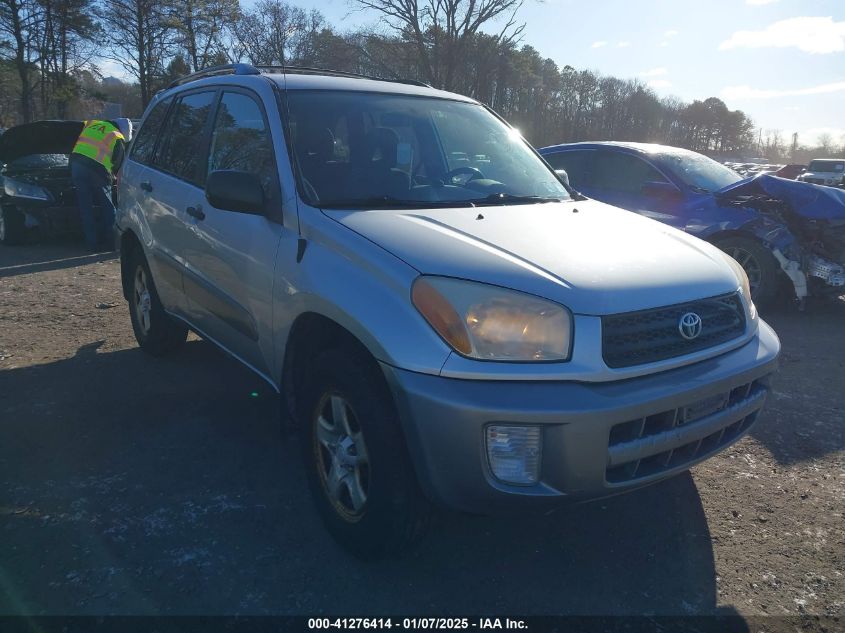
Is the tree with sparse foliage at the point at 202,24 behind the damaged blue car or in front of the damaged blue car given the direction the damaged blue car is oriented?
behind

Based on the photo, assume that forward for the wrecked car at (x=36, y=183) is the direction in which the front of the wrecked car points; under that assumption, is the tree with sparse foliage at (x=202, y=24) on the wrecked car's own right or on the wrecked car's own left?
on the wrecked car's own left

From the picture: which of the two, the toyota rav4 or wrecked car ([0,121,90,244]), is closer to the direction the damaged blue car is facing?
the toyota rav4

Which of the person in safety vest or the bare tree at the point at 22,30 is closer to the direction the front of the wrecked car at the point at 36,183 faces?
the person in safety vest

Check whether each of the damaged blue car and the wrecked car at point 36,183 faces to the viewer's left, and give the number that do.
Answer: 0

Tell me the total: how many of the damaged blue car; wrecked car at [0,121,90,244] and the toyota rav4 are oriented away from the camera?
0

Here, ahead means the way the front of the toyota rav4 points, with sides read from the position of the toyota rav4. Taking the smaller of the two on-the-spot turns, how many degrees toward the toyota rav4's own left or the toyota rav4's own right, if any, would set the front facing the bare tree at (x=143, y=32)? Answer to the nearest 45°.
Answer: approximately 180°

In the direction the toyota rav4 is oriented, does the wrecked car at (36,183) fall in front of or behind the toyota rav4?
behind

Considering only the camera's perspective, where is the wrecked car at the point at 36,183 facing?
facing the viewer and to the right of the viewer
